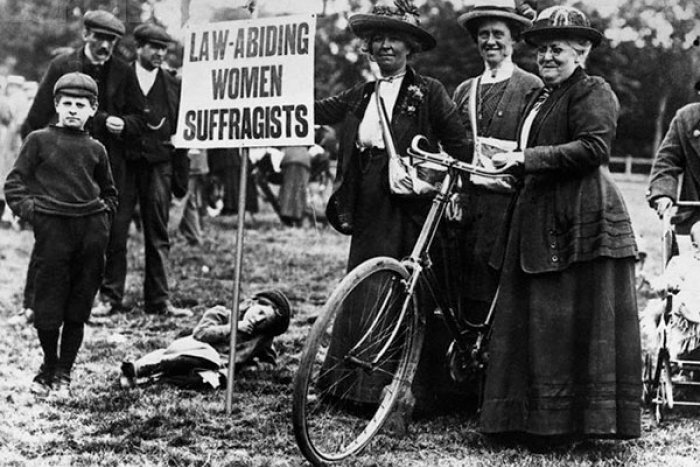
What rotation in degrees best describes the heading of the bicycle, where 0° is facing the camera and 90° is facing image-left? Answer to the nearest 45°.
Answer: approximately 45°

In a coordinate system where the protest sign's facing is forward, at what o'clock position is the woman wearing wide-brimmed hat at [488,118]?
The woman wearing wide-brimmed hat is roughly at 9 o'clock from the protest sign.

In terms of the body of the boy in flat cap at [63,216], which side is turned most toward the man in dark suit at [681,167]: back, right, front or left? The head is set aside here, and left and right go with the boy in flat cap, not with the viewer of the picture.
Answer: left

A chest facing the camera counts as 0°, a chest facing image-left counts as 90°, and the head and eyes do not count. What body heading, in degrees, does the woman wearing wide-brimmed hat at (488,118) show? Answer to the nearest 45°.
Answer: approximately 0°

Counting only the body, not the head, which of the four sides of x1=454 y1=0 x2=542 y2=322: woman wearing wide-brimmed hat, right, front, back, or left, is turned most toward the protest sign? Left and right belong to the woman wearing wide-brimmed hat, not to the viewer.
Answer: right

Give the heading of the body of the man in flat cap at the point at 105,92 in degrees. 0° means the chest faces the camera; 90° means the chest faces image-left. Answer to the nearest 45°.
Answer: approximately 0°

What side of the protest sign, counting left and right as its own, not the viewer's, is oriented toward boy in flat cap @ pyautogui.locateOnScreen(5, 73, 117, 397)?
right

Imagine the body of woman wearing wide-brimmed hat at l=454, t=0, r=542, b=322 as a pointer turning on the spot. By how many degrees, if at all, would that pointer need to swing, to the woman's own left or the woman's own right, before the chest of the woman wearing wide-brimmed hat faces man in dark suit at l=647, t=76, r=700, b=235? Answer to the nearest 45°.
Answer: approximately 135° to the woman's own left

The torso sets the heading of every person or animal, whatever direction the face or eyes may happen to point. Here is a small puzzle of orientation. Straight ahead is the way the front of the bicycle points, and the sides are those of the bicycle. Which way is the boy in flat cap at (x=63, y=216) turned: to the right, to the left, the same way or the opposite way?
to the left

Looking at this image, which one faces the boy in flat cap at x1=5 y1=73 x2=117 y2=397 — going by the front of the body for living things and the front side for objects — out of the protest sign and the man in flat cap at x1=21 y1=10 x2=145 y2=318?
the man in flat cap

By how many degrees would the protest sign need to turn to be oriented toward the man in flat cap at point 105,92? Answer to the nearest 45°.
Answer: approximately 135° to its right
